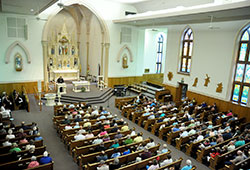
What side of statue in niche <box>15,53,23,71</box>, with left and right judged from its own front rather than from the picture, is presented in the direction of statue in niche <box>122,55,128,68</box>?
left

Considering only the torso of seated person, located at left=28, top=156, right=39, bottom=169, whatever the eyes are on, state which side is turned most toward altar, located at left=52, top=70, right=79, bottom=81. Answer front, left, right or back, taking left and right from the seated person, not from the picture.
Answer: front

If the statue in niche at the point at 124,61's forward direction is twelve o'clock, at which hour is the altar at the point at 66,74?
The altar is roughly at 3 o'clock from the statue in niche.

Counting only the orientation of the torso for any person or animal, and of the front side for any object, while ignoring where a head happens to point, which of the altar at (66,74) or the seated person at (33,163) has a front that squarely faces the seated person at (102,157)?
the altar

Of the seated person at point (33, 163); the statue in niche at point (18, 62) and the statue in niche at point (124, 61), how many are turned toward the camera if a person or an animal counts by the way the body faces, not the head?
2

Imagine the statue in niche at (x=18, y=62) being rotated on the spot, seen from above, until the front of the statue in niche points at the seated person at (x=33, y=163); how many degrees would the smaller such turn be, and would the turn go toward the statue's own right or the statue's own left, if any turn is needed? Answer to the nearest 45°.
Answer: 0° — it already faces them

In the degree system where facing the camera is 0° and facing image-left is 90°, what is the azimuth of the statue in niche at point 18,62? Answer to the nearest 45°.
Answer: approximately 0°

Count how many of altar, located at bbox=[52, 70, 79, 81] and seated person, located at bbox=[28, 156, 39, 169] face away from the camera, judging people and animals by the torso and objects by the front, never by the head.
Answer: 1

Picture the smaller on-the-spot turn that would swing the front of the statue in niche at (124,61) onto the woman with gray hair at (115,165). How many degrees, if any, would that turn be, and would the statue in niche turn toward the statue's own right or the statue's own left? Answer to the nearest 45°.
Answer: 0° — it already faces them

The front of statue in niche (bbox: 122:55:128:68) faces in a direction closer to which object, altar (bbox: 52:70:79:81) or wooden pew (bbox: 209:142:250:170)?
the wooden pew

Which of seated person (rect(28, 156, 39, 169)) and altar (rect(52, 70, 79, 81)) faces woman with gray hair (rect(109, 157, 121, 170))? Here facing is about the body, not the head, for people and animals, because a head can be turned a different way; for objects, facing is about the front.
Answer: the altar

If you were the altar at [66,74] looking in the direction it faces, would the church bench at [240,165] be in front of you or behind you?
in front

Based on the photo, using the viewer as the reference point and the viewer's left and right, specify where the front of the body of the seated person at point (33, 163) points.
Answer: facing away from the viewer
